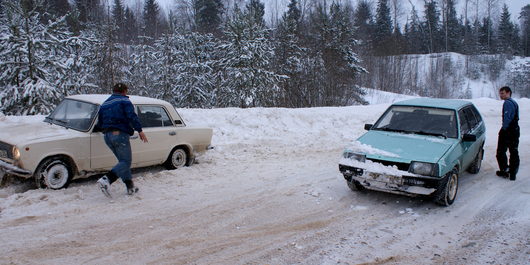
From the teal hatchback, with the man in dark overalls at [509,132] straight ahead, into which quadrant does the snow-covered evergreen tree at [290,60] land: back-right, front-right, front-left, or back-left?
front-left

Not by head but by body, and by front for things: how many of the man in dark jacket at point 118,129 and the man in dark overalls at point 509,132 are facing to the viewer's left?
1

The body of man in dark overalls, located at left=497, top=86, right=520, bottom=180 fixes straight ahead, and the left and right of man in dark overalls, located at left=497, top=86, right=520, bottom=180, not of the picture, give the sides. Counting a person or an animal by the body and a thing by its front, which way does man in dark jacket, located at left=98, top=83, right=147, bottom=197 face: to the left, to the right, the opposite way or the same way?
to the right

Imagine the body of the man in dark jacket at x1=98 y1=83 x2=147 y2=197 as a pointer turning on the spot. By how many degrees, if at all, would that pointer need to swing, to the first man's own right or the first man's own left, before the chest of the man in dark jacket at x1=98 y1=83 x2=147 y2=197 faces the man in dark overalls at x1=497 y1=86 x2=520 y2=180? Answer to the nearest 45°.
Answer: approximately 45° to the first man's own right

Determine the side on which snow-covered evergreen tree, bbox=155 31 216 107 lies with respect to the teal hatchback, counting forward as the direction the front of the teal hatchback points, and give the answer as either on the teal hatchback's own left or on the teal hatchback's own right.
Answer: on the teal hatchback's own right

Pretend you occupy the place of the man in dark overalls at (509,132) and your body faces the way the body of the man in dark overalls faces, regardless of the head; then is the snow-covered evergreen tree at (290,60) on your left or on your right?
on your right

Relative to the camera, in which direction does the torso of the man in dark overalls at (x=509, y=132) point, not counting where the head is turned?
to the viewer's left

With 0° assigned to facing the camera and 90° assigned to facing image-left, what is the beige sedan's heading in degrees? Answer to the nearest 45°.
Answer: approximately 45°

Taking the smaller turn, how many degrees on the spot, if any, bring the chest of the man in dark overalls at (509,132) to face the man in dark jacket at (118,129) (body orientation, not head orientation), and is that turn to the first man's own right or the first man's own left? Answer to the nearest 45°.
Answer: approximately 45° to the first man's own left

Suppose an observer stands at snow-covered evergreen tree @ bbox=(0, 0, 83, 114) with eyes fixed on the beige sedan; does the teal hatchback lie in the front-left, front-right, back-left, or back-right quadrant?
front-left

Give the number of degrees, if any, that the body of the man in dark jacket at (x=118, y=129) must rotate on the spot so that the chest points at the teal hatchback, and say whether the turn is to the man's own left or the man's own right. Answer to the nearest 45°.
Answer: approximately 45° to the man's own right

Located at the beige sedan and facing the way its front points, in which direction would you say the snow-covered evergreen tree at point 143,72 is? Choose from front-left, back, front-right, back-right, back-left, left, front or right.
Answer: back-right

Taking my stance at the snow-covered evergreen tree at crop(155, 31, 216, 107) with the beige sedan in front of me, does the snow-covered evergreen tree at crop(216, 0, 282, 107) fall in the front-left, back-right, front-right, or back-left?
front-left

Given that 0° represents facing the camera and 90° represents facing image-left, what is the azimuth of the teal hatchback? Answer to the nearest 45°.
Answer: approximately 45°
